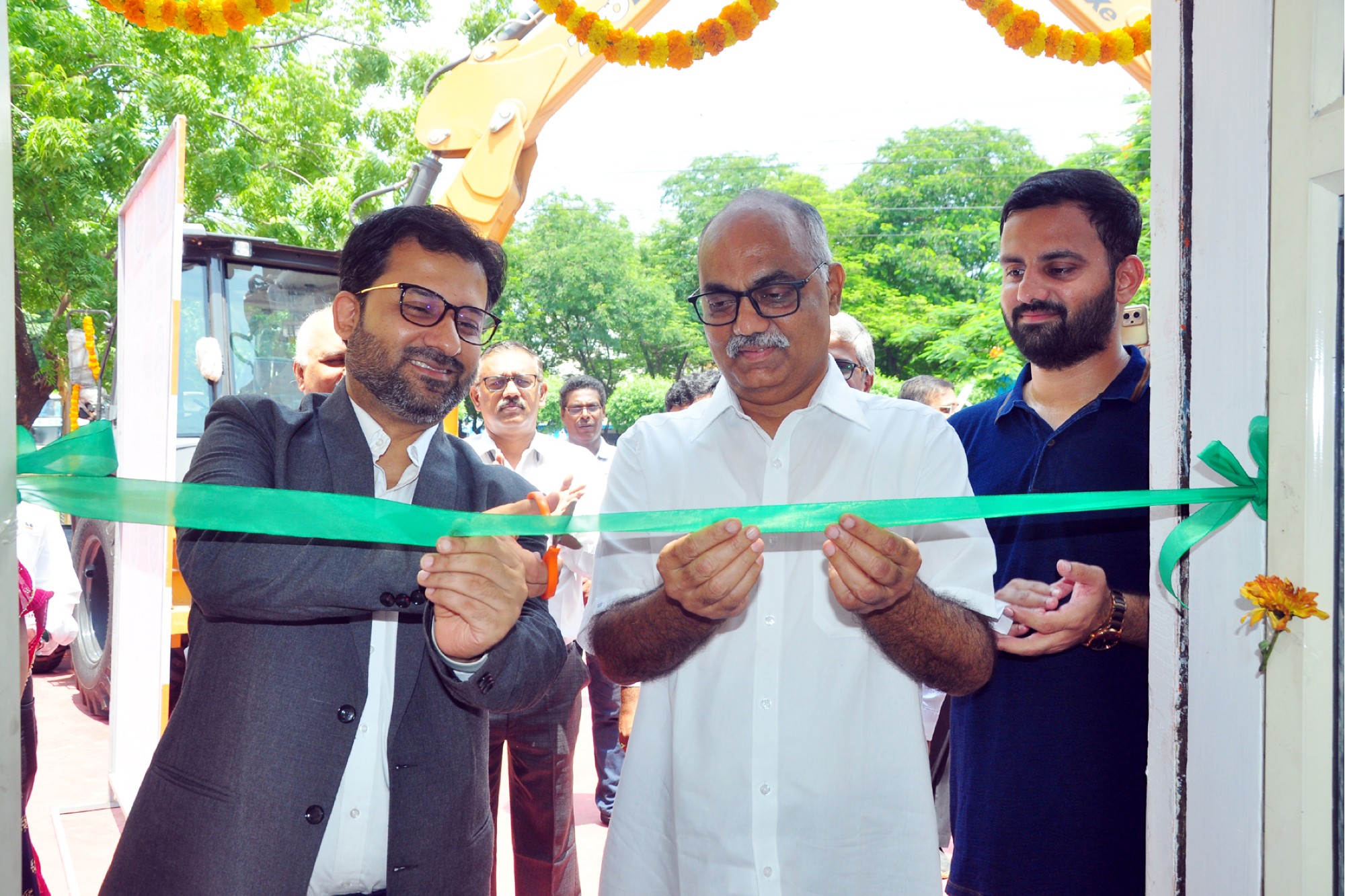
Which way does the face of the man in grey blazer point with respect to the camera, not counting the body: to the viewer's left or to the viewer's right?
to the viewer's right

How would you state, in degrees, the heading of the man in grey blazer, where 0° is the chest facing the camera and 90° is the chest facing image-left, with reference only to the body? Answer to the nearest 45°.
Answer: approximately 315°

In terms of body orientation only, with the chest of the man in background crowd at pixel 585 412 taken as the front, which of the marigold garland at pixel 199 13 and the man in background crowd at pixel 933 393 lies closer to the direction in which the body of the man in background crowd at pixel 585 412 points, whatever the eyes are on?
the marigold garland

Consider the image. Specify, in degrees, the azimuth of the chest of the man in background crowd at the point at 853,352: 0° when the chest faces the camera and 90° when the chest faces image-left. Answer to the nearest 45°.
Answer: approximately 45°

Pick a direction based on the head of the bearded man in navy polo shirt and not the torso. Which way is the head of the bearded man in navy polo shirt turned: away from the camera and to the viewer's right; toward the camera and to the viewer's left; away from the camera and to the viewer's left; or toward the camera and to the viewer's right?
toward the camera and to the viewer's left

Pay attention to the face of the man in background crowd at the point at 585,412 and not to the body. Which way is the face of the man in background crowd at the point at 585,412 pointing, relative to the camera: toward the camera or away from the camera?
toward the camera

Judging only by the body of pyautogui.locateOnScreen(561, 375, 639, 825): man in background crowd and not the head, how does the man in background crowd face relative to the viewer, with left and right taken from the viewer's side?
facing the viewer

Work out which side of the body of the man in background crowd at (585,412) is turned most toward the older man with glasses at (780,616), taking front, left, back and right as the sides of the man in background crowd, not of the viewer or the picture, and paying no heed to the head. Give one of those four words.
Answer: front

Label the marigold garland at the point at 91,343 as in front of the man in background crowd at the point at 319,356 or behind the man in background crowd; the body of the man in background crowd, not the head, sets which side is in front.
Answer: behind

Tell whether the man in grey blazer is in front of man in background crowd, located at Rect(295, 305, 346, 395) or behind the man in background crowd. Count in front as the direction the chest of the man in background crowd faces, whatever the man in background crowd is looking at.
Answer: in front
